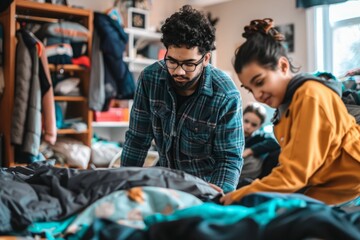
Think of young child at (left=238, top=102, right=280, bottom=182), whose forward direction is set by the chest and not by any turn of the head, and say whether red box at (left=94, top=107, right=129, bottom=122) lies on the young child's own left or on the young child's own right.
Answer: on the young child's own right

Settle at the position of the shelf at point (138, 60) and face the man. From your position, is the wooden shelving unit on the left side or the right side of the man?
right

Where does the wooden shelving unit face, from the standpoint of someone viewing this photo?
facing the viewer and to the right of the viewer

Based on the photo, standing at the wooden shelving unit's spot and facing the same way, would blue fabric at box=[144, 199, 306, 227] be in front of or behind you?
in front

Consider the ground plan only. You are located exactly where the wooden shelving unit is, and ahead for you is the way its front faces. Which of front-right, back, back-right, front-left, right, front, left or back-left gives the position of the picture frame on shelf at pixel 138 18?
left

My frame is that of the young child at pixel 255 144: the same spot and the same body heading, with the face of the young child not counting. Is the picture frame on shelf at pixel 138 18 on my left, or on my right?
on my right

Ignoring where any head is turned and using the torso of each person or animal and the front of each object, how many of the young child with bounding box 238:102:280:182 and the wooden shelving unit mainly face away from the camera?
0

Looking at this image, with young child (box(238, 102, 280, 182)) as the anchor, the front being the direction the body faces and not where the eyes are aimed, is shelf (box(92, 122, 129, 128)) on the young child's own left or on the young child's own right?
on the young child's own right

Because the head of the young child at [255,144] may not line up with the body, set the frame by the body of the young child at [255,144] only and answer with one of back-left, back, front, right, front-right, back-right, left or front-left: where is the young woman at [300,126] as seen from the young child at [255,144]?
front-left

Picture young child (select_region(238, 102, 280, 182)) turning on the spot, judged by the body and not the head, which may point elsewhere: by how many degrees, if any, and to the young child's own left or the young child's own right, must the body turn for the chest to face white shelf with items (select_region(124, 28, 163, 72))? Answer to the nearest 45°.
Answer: approximately 90° to the young child's own right
